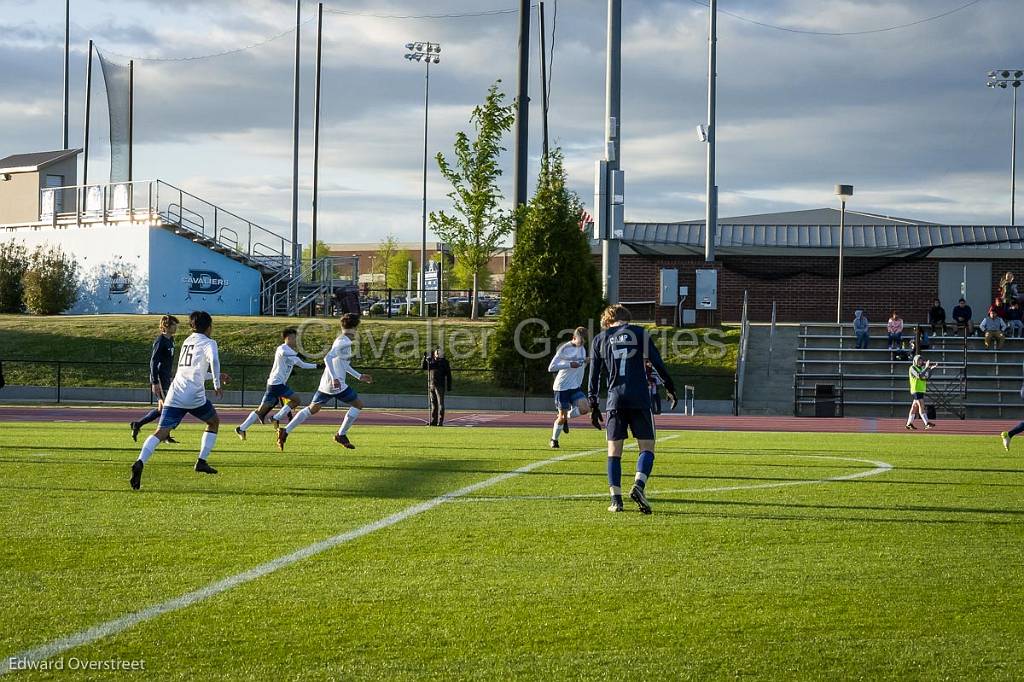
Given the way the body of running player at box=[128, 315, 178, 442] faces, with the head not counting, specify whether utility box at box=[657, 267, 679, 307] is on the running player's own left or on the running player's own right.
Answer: on the running player's own left

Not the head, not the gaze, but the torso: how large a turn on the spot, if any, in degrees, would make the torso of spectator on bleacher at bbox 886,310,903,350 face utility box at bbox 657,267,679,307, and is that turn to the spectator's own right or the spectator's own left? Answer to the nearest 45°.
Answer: approximately 135° to the spectator's own right

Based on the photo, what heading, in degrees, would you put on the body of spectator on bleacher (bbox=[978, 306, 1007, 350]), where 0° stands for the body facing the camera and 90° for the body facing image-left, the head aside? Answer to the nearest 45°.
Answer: approximately 0°
